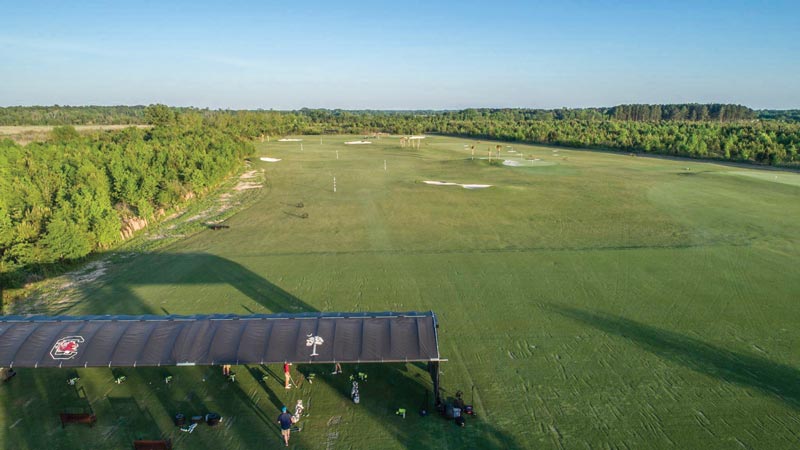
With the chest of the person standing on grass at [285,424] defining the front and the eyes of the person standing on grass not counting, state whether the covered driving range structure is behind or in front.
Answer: in front

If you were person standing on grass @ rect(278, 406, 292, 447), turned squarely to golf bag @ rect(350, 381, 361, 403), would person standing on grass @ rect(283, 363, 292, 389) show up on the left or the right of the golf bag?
left

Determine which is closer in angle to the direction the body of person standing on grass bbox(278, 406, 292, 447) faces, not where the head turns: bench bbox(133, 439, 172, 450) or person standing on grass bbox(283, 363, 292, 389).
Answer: the person standing on grass

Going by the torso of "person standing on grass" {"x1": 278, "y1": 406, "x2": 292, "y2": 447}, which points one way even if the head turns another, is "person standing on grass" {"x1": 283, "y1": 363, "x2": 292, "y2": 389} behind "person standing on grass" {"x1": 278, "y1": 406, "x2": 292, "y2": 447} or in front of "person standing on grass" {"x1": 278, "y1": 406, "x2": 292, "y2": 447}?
in front

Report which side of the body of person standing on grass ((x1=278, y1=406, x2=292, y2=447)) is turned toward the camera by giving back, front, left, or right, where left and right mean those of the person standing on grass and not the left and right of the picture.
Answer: back

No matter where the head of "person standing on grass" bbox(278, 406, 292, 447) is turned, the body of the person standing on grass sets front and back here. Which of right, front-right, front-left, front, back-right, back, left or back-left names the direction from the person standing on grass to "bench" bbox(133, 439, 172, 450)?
left

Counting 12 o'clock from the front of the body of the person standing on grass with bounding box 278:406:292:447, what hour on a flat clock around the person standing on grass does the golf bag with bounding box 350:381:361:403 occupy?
The golf bag is roughly at 2 o'clock from the person standing on grass.

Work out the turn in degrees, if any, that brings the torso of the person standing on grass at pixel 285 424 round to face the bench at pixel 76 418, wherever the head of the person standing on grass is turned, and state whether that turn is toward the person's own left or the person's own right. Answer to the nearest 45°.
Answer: approximately 90° to the person's own left
